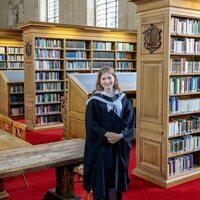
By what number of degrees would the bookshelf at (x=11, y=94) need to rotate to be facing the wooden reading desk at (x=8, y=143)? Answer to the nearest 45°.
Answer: approximately 45° to its right

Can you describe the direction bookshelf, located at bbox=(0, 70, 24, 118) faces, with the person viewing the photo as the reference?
facing the viewer and to the right of the viewer

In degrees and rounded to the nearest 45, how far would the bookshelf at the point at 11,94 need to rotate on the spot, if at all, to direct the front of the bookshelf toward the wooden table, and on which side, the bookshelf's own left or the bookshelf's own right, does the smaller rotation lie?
approximately 45° to the bookshelf's own right

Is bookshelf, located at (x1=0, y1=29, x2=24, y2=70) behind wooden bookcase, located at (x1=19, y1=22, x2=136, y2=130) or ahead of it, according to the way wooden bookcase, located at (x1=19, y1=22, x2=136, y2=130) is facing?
behind

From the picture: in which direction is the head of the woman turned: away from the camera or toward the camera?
toward the camera

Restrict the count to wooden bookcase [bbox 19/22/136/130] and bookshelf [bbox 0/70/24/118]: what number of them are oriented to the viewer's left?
0

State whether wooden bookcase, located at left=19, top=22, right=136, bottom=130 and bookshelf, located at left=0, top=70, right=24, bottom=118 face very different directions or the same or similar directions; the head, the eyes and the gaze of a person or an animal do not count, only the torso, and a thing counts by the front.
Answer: same or similar directions
